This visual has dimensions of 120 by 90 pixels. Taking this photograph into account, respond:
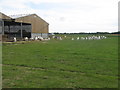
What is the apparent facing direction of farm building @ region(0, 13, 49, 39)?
toward the camera
